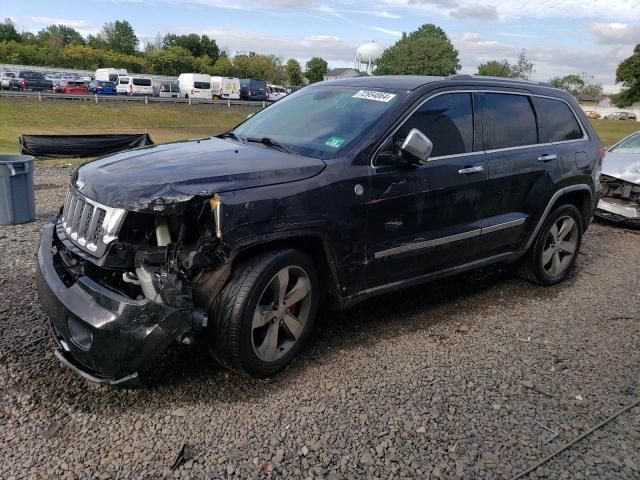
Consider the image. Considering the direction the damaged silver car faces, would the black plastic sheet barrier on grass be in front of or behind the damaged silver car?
in front

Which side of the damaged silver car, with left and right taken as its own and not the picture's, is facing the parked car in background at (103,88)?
right

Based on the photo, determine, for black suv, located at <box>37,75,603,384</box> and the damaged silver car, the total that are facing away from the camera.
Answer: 0

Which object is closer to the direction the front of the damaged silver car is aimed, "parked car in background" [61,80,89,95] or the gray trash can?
the gray trash can

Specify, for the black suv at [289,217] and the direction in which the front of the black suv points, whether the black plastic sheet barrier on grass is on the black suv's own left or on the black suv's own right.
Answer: on the black suv's own right

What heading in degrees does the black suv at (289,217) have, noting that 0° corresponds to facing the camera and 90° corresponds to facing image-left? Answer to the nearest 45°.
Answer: approximately 45°

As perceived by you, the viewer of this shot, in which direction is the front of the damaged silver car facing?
facing the viewer and to the left of the viewer

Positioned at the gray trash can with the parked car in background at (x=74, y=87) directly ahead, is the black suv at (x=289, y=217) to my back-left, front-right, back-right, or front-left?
back-right

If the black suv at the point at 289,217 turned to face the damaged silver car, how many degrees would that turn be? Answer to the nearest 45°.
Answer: approximately 180°

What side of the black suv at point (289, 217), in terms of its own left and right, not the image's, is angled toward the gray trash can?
right
